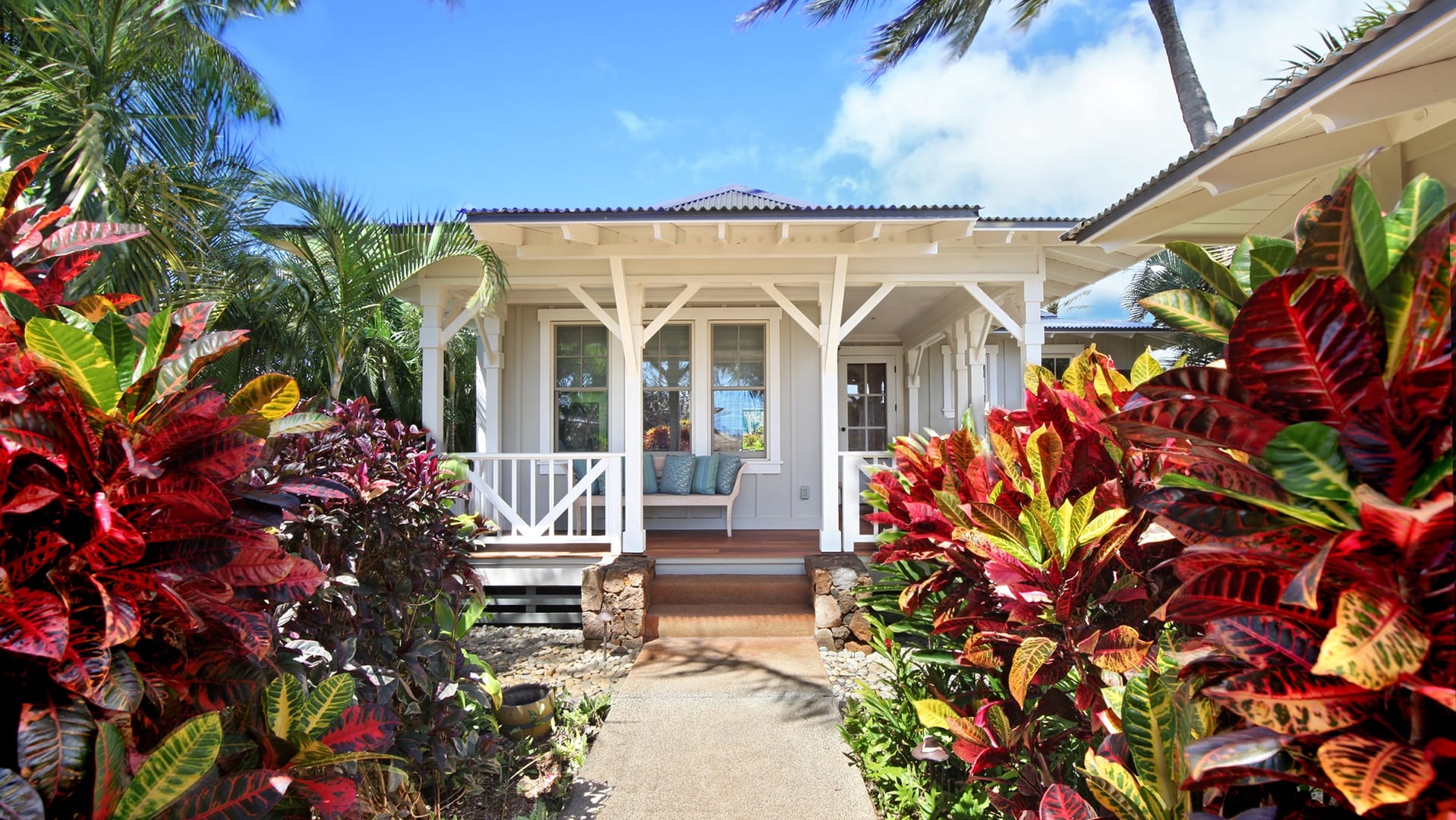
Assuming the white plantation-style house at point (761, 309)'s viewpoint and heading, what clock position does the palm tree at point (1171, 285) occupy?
The palm tree is roughly at 7 o'clock from the white plantation-style house.

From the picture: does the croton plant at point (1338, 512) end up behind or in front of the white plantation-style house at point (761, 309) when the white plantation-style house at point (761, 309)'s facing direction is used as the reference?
in front

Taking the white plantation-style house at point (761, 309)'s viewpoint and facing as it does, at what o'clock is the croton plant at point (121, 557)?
The croton plant is roughly at 12 o'clock from the white plantation-style house.

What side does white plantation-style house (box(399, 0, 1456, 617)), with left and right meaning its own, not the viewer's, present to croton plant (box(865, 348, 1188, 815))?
front

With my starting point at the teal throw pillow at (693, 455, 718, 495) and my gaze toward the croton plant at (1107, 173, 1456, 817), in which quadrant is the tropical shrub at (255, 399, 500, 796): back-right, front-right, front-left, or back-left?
front-right

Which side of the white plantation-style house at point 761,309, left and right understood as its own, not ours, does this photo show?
front
